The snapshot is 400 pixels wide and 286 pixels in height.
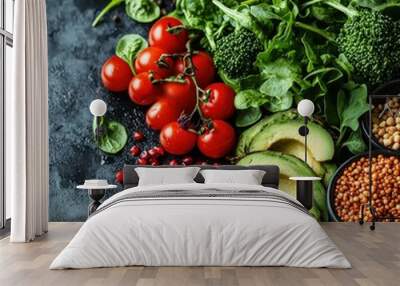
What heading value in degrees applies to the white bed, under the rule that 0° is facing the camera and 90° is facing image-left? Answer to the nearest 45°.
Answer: approximately 0°

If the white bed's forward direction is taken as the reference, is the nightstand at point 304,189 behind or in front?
behind

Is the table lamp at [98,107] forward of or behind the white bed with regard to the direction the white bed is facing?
behind

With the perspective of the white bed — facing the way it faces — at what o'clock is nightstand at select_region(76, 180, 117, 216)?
The nightstand is roughly at 5 o'clock from the white bed.
